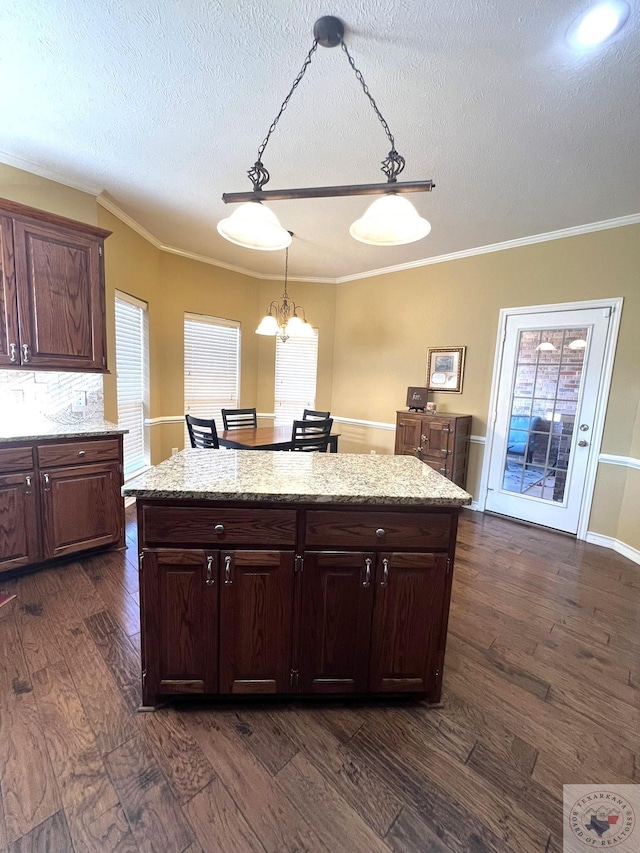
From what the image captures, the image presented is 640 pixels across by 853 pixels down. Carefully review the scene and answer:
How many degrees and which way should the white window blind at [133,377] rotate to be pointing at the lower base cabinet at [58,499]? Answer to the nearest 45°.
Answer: approximately 45° to its right

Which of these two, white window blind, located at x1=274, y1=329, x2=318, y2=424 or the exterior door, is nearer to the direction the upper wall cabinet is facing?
the exterior door

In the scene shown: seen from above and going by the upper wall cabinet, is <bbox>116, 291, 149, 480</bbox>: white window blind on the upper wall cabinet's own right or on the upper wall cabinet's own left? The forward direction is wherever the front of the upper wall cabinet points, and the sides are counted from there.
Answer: on the upper wall cabinet's own left

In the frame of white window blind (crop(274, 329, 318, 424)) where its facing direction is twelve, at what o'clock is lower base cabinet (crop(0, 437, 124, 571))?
The lower base cabinet is roughly at 1 o'clock from the white window blind.

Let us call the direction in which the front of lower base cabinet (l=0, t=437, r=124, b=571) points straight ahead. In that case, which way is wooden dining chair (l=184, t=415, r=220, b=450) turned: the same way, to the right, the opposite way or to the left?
to the left

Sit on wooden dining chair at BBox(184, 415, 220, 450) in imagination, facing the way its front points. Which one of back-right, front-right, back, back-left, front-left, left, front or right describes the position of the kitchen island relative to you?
back-right

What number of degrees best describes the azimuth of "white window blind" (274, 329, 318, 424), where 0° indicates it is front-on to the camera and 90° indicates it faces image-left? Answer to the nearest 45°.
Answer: approximately 0°

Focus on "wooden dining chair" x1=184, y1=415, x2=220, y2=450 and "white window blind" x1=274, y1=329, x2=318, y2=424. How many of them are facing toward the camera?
1

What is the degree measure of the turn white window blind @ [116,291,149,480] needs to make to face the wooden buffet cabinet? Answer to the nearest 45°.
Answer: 0° — it already faces it

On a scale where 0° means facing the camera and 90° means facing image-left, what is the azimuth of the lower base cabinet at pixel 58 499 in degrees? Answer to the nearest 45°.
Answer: approximately 315°

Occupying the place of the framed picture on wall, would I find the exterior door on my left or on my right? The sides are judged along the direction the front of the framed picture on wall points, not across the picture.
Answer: on my left

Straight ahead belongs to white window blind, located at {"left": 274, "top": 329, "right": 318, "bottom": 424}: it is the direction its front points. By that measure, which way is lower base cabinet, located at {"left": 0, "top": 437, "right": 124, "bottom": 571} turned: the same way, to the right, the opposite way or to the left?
to the left

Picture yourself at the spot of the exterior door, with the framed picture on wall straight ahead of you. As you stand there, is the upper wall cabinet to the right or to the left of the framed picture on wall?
left
